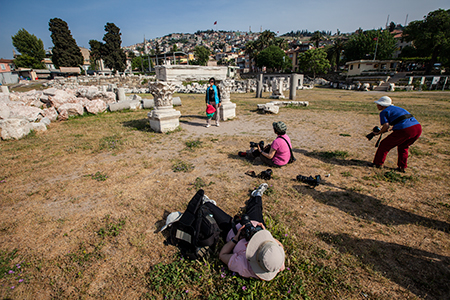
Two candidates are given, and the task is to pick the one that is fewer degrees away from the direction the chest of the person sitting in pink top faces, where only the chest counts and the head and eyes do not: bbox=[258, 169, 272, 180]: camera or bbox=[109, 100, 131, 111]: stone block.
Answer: the stone block

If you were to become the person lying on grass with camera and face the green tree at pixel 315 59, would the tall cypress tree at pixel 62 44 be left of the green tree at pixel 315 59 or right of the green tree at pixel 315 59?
left

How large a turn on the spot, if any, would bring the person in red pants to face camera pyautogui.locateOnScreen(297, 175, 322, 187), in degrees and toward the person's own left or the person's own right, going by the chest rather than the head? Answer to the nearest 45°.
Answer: approximately 45° to the person's own left

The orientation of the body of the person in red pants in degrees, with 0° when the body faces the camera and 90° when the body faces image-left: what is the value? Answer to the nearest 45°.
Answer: approximately 90°
